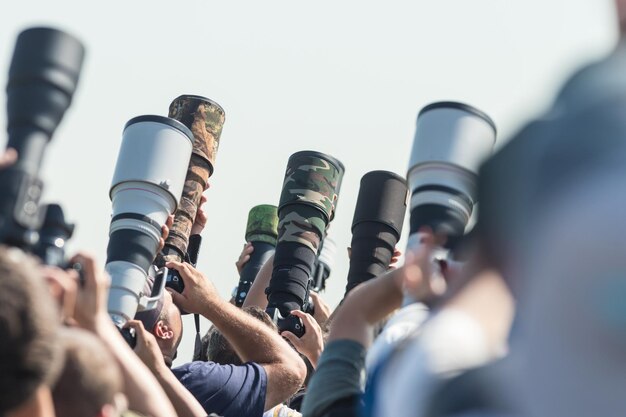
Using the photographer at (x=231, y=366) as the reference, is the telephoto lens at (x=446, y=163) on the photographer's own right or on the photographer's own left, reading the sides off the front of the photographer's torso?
on the photographer's own right

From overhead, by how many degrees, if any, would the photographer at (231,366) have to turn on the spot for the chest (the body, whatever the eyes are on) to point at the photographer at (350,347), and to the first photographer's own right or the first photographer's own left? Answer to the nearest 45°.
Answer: approximately 135° to the first photographer's own right

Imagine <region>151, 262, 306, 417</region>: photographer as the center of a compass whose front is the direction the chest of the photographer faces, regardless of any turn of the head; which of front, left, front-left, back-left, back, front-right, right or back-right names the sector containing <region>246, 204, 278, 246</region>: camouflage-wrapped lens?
front-left

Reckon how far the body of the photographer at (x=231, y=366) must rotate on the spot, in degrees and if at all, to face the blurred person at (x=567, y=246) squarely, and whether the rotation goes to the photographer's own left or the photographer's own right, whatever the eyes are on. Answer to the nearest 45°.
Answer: approximately 135° to the photographer's own right

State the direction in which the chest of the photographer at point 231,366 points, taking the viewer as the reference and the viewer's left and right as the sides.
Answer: facing away from the viewer and to the right of the viewer
